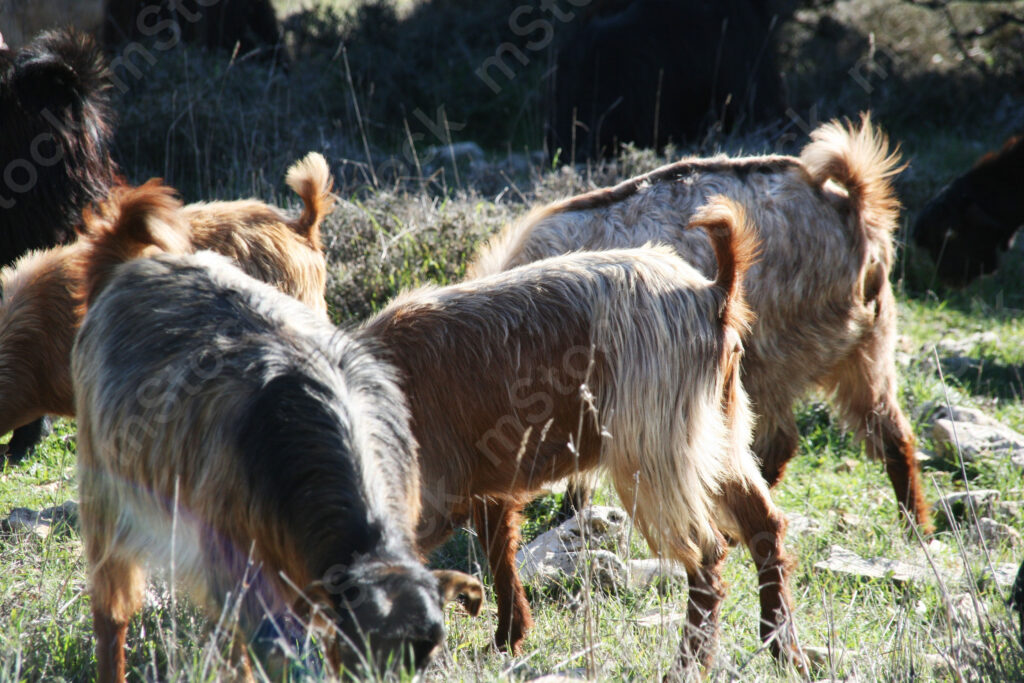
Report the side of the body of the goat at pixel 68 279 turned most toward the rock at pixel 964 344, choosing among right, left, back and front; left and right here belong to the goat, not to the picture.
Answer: back

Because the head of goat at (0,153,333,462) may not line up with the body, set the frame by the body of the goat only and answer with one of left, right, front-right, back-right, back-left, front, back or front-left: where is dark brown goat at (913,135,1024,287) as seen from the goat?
back

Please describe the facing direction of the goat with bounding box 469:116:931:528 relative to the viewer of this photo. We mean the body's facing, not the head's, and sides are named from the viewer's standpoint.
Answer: facing away from the viewer and to the left of the viewer

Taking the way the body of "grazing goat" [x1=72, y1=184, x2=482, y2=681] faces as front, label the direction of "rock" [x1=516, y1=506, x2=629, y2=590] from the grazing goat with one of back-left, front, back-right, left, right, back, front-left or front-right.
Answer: left

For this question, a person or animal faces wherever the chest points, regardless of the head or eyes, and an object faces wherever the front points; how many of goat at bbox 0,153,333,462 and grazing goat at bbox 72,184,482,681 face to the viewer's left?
1

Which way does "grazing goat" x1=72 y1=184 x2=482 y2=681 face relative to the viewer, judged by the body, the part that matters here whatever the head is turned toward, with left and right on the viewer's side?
facing the viewer and to the right of the viewer

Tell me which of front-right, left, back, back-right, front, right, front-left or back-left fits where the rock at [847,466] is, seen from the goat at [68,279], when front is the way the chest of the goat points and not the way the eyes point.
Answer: back

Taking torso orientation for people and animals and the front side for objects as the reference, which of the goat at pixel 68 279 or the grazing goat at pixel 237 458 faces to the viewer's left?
the goat

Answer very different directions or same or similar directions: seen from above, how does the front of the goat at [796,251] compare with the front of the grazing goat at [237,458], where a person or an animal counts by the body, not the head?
very different directions

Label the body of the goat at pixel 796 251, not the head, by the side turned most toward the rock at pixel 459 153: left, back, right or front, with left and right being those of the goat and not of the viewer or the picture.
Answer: front

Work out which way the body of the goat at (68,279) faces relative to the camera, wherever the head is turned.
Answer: to the viewer's left

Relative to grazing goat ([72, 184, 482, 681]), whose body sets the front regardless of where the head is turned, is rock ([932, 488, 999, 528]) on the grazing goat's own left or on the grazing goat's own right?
on the grazing goat's own left

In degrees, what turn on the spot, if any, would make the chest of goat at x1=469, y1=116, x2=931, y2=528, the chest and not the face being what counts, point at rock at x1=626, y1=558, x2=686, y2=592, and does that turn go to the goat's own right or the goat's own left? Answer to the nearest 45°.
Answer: approximately 90° to the goat's own left
